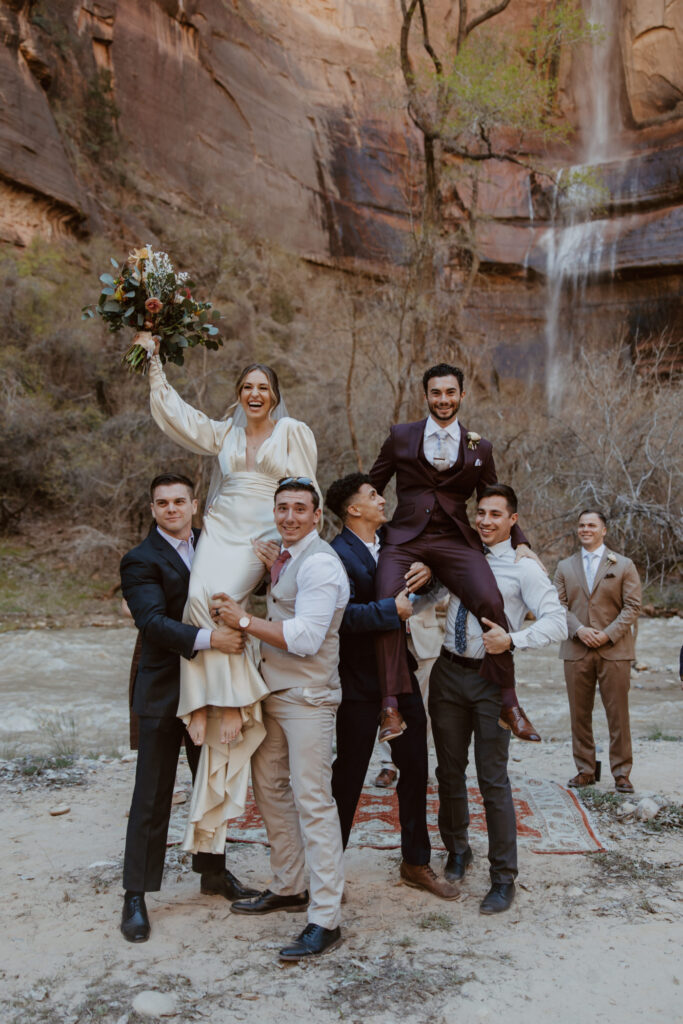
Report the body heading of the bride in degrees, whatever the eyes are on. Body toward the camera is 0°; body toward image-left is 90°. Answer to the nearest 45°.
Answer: approximately 0°

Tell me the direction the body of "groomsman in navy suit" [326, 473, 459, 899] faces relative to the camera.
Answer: to the viewer's right

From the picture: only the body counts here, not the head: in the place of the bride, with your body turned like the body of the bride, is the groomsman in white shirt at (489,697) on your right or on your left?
on your left

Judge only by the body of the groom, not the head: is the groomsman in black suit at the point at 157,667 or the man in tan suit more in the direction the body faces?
the groomsman in black suit

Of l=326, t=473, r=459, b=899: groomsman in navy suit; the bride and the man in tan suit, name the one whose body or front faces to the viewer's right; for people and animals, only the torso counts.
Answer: the groomsman in navy suit

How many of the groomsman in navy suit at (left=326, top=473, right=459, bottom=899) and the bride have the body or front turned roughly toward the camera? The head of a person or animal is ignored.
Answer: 1

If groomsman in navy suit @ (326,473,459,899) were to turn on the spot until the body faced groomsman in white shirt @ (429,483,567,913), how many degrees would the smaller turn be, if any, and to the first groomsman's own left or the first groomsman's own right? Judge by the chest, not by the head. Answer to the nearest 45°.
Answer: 0° — they already face them

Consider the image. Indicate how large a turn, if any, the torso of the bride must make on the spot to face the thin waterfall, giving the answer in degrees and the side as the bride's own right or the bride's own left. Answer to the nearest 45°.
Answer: approximately 135° to the bride's own left

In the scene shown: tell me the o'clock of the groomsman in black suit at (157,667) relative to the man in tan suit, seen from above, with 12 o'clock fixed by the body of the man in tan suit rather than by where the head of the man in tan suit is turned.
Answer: The groomsman in black suit is roughly at 1 o'clock from the man in tan suit.
